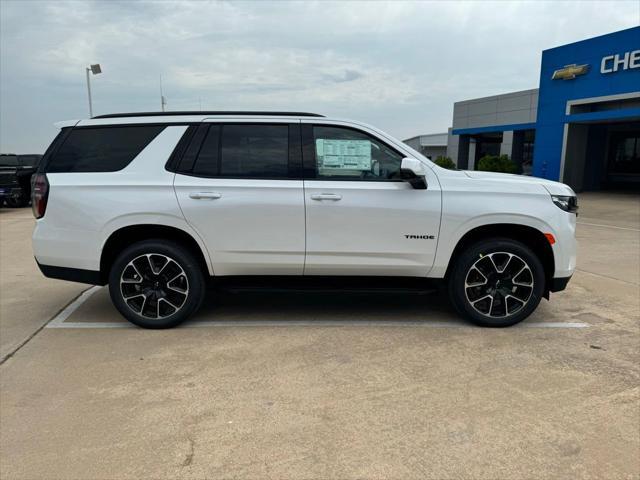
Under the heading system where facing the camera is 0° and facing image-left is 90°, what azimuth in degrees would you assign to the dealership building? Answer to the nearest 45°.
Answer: approximately 45°

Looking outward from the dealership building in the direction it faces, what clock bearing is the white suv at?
The white suv is roughly at 11 o'clock from the dealership building.

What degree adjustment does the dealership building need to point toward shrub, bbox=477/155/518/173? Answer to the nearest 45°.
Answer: approximately 90° to its right

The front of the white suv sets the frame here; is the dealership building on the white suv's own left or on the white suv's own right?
on the white suv's own left

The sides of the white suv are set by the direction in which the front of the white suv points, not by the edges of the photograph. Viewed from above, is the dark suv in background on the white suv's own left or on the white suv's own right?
on the white suv's own left

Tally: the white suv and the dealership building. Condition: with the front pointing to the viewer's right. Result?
1

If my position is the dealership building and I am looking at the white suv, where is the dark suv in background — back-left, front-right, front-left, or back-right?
front-right

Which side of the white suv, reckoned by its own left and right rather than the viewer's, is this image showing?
right

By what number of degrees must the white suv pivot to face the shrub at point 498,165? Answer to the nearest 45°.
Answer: approximately 45° to its left

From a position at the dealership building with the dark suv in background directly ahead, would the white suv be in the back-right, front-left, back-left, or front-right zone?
front-left

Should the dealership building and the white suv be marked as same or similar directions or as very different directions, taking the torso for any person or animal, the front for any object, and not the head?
very different directions

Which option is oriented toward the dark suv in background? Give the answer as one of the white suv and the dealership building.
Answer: the dealership building

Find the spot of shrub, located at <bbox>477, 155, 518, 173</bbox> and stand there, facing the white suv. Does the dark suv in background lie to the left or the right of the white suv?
right

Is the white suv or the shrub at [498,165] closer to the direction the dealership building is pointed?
the white suv
